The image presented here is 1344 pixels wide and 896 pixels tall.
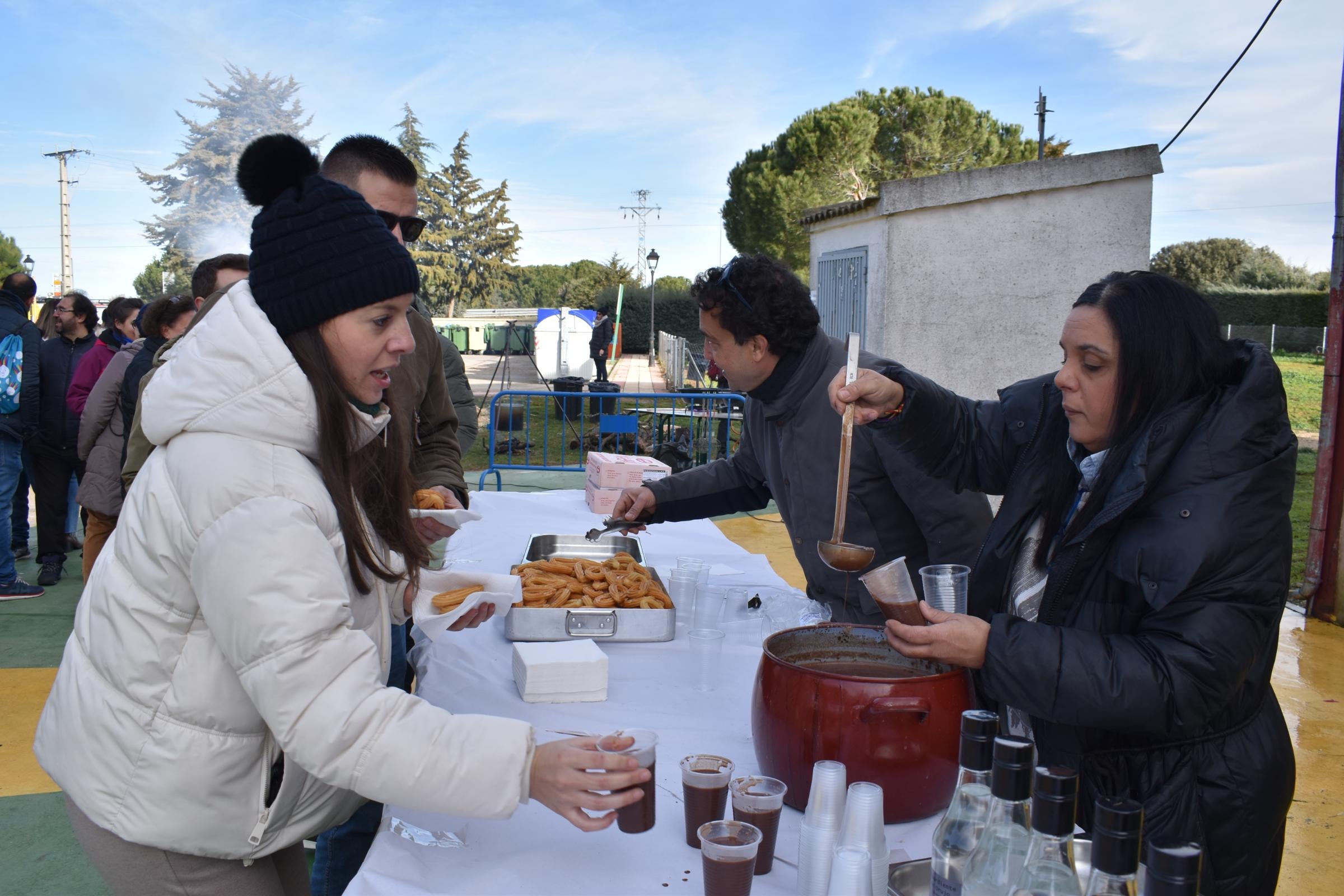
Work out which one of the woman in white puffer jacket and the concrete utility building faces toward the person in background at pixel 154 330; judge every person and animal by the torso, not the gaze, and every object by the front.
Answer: the concrete utility building

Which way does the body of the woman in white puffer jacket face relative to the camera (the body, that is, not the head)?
to the viewer's right

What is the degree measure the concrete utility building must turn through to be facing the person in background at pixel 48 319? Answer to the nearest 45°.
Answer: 0° — it already faces them

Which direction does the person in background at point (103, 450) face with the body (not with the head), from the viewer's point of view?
to the viewer's right

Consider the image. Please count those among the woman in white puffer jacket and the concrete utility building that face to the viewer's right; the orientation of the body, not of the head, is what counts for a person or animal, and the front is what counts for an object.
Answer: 1

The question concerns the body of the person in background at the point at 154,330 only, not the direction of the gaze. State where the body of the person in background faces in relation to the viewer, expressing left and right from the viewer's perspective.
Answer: facing to the right of the viewer

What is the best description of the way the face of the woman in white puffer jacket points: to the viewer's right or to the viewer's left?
to the viewer's right

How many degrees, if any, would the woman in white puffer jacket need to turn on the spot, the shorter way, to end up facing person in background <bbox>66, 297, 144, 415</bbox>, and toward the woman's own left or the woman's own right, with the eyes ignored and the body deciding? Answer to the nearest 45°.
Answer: approximately 90° to the woman's own left

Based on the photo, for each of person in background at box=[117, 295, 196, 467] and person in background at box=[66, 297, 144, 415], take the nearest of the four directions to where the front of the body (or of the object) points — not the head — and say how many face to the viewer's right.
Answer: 2
